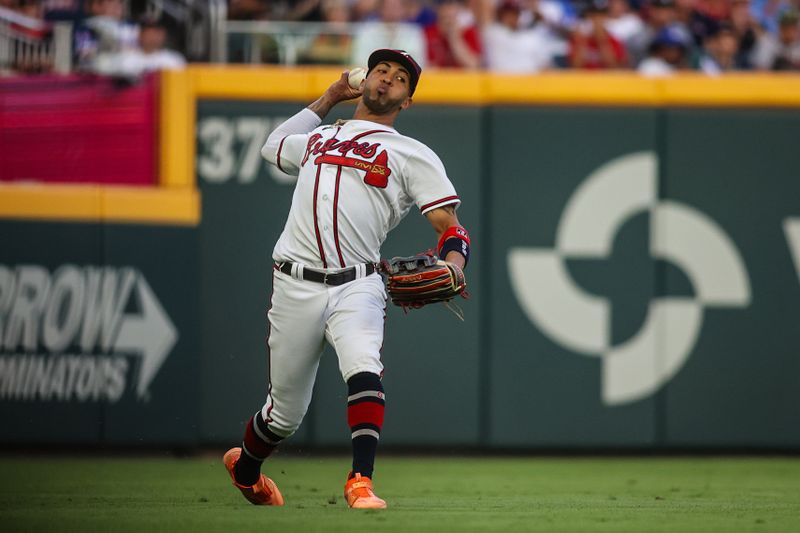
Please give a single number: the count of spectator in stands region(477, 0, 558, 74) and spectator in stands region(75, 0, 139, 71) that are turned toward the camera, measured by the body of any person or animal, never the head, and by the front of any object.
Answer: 2

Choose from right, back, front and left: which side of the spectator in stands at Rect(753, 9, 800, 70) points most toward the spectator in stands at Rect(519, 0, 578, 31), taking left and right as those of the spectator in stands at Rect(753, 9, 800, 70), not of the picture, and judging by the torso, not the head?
right

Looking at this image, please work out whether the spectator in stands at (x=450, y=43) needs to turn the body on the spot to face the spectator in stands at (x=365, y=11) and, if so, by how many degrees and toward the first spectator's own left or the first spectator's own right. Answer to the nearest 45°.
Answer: approximately 135° to the first spectator's own right

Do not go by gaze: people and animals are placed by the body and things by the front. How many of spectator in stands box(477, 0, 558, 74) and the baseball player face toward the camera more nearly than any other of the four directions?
2

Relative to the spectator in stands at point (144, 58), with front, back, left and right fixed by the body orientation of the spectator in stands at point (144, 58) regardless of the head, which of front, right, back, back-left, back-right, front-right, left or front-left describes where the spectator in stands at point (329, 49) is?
left

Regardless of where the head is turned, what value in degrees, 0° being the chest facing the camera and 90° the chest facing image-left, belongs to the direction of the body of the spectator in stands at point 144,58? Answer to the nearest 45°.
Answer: approximately 0°

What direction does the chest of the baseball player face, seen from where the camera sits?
toward the camera

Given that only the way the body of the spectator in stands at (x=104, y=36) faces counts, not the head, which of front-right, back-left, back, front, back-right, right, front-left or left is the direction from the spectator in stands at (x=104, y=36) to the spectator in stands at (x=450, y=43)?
left

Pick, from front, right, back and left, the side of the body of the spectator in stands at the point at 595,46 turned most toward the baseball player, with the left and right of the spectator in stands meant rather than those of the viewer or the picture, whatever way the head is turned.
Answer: front

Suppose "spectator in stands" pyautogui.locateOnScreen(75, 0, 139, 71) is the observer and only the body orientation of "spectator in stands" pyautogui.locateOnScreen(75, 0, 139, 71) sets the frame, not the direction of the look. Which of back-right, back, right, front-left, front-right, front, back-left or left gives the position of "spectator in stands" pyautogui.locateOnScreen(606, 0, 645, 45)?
left

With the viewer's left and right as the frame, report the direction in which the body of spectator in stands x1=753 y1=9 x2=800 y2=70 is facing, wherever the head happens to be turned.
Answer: facing the viewer

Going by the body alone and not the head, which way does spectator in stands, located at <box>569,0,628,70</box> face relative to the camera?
toward the camera
